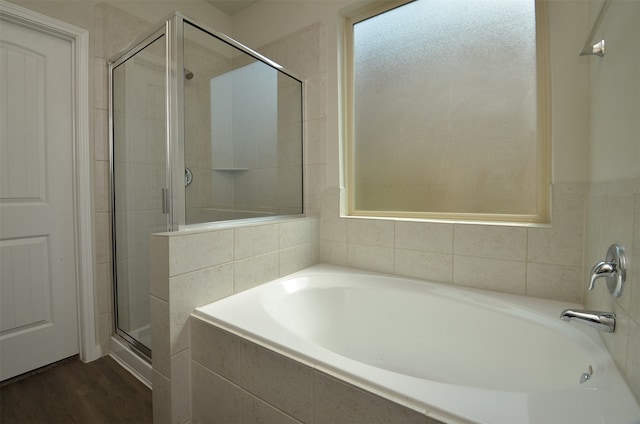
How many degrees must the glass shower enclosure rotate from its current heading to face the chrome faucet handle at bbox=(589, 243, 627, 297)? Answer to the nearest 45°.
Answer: approximately 90° to its left

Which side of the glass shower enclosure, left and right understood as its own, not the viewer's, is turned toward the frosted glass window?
left

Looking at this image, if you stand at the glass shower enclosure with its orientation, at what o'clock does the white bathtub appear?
The white bathtub is roughly at 9 o'clock from the glass shower enclosure.

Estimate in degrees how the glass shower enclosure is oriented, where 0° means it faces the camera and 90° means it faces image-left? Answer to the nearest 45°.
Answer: approximately 45°
